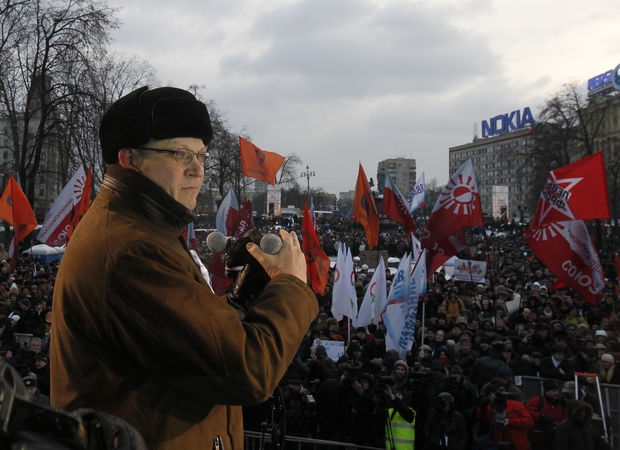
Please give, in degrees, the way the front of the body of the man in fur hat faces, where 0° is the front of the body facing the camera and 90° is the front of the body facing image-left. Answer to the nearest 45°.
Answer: approximately 270°

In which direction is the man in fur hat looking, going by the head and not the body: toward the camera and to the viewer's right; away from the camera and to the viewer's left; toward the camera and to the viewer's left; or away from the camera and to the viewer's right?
toward the camera and to the viewer's right

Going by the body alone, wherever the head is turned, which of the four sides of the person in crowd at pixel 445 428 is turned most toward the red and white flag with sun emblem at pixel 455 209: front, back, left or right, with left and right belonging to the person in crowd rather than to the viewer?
back

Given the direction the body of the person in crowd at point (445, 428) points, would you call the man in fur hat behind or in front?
in front

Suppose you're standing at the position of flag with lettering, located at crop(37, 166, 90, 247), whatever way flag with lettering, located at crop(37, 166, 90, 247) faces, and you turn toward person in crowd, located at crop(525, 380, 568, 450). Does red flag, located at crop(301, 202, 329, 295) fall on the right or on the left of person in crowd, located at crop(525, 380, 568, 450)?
left

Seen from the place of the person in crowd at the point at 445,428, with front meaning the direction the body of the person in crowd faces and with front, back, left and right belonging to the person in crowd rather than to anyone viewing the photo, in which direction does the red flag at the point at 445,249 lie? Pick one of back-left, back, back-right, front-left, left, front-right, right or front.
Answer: back

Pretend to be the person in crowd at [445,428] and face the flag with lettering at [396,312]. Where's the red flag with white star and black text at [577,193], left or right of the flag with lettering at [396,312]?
right

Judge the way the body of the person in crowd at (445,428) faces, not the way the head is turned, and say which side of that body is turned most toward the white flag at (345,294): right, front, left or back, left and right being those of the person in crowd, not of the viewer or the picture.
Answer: back

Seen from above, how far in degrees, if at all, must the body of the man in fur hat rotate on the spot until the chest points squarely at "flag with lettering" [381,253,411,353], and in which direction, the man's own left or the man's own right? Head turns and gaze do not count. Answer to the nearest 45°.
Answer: approximately 45° to the man's own left
